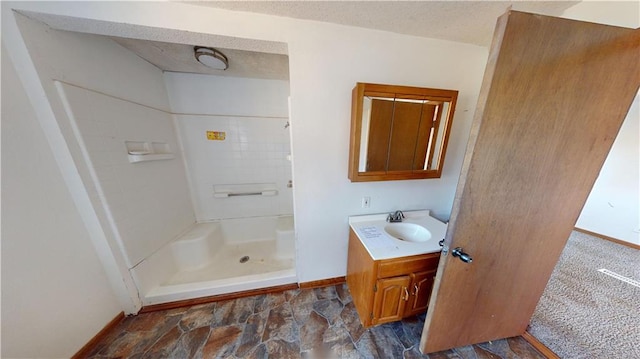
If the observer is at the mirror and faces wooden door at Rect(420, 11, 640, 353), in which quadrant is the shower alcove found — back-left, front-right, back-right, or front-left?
back-right

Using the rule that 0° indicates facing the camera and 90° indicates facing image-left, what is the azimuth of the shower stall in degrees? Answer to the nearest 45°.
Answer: approximately 0°

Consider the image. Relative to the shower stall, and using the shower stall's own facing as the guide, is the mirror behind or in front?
in front

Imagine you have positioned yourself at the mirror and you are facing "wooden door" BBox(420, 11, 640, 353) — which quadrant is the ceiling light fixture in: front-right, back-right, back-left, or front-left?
back-right

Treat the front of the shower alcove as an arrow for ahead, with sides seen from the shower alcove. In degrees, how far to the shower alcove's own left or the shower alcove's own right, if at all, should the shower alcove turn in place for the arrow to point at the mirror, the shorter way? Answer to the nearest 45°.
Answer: approximately 45° to the shower alcove's own left
